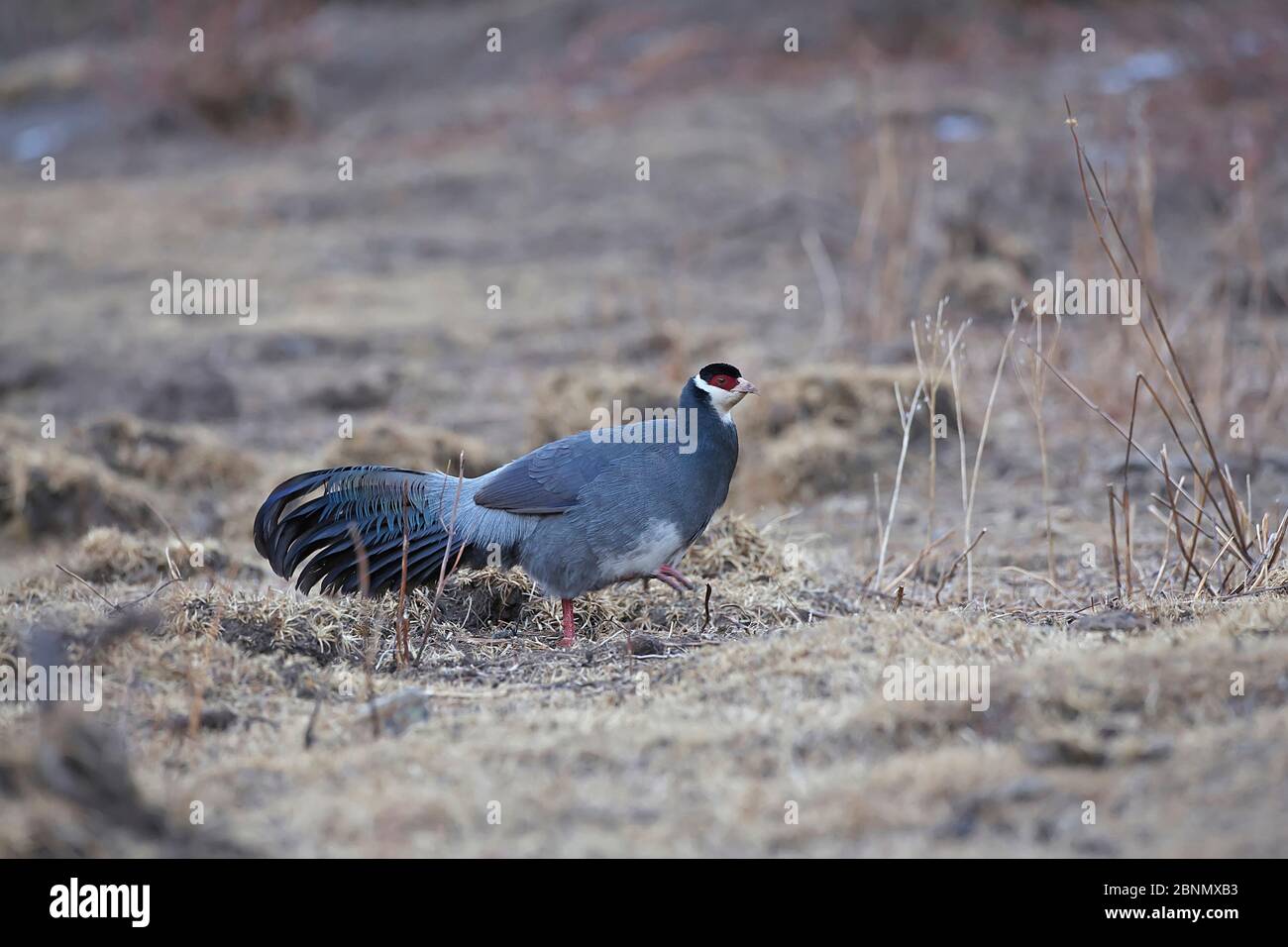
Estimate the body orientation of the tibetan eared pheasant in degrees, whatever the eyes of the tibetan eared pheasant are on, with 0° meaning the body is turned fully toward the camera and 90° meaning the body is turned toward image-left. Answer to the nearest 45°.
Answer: approximately 270°
